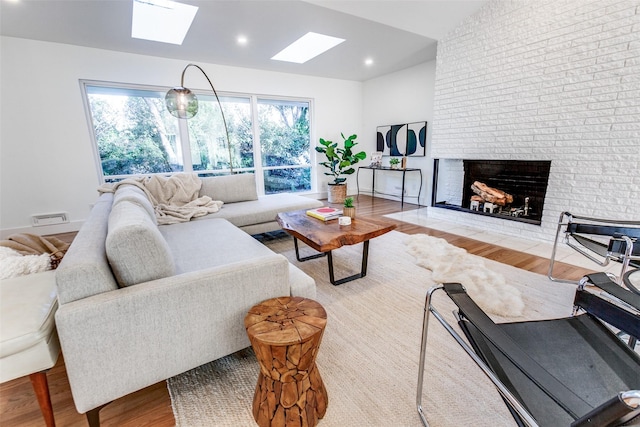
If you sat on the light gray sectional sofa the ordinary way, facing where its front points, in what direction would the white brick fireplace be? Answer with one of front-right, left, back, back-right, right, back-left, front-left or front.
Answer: front

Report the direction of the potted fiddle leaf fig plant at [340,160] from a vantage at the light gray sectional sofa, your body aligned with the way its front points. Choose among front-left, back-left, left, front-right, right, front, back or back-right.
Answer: front-left

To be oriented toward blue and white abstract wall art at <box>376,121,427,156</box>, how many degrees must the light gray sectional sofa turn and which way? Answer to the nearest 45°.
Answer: approximately 45° to its left

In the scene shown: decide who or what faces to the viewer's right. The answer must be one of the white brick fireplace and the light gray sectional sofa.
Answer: the light gray sectional sofa

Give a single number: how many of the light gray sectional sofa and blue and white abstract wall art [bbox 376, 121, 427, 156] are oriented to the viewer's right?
1

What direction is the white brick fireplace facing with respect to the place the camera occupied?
facing the viewer and to the left of the viewer

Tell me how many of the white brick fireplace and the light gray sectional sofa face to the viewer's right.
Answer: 1

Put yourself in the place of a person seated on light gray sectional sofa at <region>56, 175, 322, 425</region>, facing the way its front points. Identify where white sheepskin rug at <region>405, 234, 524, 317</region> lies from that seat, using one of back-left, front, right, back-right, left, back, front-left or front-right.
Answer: front

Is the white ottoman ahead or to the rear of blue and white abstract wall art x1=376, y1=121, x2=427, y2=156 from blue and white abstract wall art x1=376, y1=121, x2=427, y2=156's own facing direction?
ahead

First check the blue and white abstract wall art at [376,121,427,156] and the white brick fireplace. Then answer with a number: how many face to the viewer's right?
0

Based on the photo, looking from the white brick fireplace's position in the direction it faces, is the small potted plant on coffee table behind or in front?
in front

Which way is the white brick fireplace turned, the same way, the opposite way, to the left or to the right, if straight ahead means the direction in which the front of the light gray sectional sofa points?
the opposite way

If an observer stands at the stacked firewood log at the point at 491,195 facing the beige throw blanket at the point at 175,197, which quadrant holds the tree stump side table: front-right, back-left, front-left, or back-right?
front-left

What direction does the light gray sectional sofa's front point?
to the viewer's right

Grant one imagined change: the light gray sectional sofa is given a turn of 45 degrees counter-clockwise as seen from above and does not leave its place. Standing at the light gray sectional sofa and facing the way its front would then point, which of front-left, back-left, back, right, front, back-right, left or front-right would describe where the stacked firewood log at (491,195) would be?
front-right

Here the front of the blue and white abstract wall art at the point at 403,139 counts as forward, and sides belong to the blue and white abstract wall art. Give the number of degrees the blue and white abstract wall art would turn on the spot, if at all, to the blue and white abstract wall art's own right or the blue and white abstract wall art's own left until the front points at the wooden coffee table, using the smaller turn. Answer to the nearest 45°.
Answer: approximately 45° to the blue and white abstract wall art's own left

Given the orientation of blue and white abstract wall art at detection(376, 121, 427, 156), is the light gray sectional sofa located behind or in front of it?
in front

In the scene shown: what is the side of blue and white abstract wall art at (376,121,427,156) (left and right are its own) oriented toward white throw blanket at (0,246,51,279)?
front

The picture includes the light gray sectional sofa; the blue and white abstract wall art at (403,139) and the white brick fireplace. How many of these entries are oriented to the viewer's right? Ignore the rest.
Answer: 1
